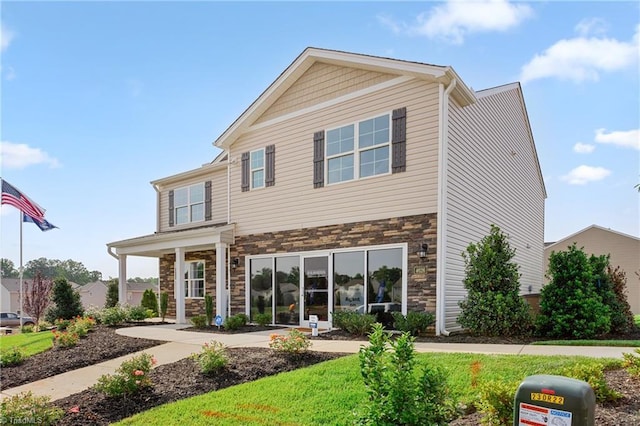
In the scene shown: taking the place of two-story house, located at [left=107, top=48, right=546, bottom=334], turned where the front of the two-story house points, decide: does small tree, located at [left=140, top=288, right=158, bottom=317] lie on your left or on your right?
on your right

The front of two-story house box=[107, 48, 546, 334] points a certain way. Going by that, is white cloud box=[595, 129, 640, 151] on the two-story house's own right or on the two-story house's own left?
on the two-story house's own left

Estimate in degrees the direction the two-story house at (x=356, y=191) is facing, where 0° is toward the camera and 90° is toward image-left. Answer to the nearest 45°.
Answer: approximately 45°

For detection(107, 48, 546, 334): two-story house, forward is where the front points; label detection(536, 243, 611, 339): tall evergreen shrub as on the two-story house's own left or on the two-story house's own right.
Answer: on the two-story house's own left

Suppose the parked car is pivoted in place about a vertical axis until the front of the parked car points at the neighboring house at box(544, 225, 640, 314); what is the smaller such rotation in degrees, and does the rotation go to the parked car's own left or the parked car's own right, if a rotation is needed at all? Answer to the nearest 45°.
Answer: approximately 45° to the parked car's own right

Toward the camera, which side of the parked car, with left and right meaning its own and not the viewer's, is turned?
right

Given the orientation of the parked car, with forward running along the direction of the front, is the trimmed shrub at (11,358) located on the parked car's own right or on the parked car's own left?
on the parked car's own right
